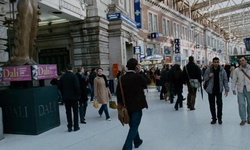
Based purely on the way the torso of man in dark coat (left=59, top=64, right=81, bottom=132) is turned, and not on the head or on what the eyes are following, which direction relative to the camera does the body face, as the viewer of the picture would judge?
away from the camera

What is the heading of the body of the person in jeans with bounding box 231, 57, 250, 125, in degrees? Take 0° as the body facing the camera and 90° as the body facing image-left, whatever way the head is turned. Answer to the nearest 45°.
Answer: approximately 0°

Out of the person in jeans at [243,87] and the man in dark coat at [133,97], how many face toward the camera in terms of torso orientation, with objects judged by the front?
1

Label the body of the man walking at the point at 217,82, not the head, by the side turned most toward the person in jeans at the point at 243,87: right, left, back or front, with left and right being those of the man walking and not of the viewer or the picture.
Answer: left

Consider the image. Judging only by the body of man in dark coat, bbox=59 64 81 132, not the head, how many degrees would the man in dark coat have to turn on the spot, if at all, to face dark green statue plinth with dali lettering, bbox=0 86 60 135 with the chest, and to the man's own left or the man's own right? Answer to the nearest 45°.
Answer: approximately 90° to the man's own left

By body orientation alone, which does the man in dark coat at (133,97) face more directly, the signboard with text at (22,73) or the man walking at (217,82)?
the man walking

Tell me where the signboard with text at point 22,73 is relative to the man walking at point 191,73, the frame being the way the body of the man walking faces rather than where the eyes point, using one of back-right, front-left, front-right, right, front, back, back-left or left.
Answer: back-left

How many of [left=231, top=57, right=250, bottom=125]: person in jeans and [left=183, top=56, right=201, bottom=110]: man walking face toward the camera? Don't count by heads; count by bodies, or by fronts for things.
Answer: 1

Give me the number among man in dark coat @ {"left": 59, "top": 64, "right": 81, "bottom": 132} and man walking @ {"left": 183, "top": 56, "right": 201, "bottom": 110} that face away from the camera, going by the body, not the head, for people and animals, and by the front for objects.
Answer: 2

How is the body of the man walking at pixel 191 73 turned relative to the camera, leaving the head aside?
away from the camera

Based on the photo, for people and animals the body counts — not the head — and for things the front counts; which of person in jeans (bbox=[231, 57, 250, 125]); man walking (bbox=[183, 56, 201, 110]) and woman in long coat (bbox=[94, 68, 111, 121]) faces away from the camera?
the man walking

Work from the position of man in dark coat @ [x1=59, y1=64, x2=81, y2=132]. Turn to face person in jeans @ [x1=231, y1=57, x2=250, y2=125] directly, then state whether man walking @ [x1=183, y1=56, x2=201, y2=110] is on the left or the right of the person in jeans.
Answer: left

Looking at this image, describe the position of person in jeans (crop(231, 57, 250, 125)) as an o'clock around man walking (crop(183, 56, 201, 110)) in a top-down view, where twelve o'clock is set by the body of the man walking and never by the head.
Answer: The person in jeans is roughly at 5 o'clock from the man walking.
